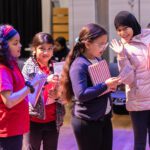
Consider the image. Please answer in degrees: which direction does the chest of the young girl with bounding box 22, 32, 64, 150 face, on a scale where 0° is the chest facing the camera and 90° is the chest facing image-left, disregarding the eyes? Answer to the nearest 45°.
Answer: approximately 315°

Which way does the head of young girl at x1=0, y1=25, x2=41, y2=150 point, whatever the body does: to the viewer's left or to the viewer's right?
to the viewer's right

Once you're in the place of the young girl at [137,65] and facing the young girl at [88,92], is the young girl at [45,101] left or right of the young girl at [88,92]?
right

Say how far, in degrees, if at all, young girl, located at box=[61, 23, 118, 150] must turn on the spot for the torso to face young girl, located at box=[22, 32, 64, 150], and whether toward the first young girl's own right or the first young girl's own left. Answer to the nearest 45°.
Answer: approximately 135° to the first young girl's own left

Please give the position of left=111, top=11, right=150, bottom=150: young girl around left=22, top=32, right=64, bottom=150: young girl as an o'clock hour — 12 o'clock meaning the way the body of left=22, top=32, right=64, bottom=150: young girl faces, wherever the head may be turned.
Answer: left=111, top=11, right=150, bottom=150: young girl is roughly at 10 o'clock from left=22, top=32, right=64, bottom=150: young girl.

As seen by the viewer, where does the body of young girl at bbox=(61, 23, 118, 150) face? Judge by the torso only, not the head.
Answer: to the viewer's right

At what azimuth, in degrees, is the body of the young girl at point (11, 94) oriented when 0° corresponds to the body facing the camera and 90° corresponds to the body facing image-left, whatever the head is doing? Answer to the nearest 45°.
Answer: approximately 270°

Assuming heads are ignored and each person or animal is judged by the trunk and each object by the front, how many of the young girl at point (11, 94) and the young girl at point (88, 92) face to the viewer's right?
2

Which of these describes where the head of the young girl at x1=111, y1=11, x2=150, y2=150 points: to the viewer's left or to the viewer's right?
to the viewer's left
